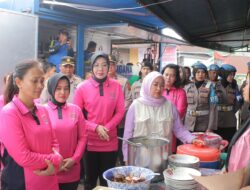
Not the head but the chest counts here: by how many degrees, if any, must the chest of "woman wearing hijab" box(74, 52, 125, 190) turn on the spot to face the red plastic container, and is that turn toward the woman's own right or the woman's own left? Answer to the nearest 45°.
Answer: approximately 45° to the woman's own left

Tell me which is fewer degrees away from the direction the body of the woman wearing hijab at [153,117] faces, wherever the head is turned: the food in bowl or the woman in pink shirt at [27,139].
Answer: the food in bowl

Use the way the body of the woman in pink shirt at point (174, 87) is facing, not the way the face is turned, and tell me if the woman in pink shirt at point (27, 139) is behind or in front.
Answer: in front

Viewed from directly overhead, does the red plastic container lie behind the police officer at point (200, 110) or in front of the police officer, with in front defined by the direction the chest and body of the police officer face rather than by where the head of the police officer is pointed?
in front

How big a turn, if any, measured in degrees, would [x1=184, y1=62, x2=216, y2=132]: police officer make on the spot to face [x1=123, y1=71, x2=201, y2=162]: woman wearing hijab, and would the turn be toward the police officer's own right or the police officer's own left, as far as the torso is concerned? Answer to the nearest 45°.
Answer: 0° — they already face them

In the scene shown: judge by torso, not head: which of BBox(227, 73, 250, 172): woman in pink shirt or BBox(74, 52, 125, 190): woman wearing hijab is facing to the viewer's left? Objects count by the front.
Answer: the woman in pink shirt

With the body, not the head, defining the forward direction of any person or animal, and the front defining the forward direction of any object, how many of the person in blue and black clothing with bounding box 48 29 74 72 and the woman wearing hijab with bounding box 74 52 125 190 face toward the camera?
2

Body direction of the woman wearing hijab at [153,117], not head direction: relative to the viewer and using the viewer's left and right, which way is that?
facing the viewer

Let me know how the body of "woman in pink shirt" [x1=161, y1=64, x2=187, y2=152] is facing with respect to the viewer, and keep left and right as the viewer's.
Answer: facing the viewer and to the left of the viewer

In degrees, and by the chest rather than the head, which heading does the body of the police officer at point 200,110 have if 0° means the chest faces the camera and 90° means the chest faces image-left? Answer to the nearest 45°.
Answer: approximately 0°

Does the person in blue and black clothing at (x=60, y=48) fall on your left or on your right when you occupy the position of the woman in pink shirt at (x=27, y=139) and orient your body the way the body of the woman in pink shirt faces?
on your left
